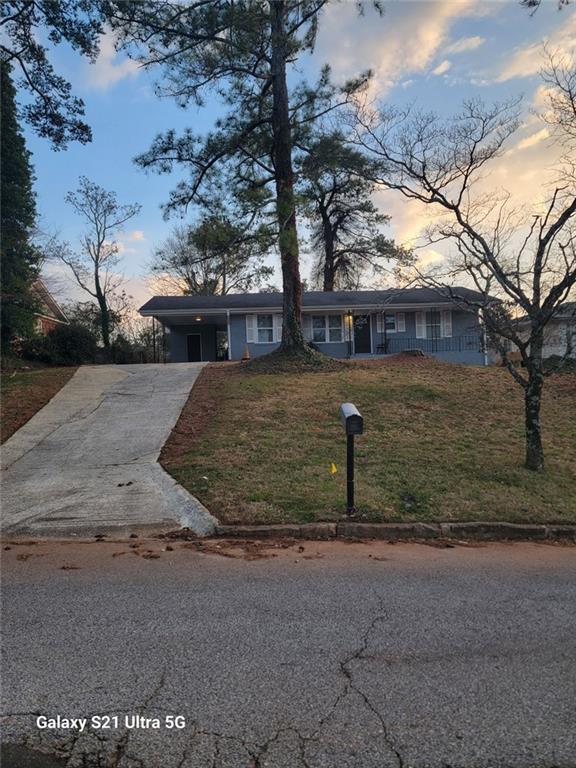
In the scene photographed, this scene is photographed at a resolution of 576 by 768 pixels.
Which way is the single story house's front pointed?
toward the camera

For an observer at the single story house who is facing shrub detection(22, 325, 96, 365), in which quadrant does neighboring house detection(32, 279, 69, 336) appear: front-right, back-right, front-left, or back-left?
front-right

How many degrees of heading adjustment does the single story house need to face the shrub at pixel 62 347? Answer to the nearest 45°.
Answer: approximately 90° to its right

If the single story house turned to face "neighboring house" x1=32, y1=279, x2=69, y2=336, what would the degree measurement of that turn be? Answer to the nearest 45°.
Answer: approximately 90° to its right
